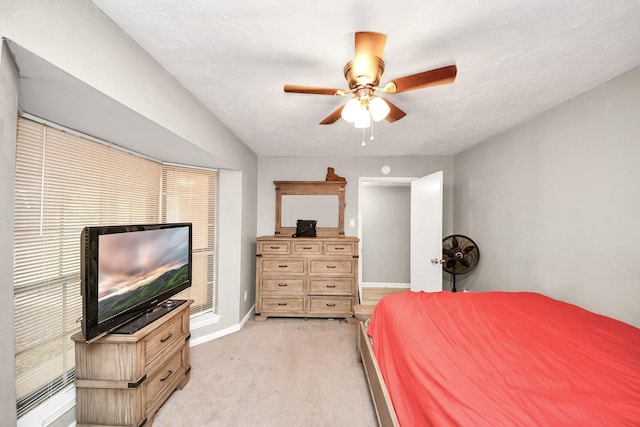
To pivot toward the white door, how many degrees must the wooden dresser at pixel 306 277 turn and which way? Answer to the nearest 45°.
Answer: approximately 90° to its left

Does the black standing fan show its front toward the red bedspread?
yes

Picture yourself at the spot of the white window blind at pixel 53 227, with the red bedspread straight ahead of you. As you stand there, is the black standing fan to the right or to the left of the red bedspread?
left

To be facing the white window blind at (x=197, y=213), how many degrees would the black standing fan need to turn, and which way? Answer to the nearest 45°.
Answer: approximately 45° to its right

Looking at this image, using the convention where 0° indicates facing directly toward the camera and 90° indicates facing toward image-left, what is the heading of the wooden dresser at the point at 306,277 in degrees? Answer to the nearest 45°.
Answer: approximately 0°

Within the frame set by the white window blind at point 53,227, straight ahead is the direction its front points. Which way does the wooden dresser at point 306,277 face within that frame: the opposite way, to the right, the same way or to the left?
to the right

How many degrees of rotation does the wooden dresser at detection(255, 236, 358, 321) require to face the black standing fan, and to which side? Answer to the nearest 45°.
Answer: approximately 90° to its left

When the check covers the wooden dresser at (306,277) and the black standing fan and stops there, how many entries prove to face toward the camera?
2

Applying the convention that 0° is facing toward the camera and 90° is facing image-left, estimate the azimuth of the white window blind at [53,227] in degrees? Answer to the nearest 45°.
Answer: approximately 315°
